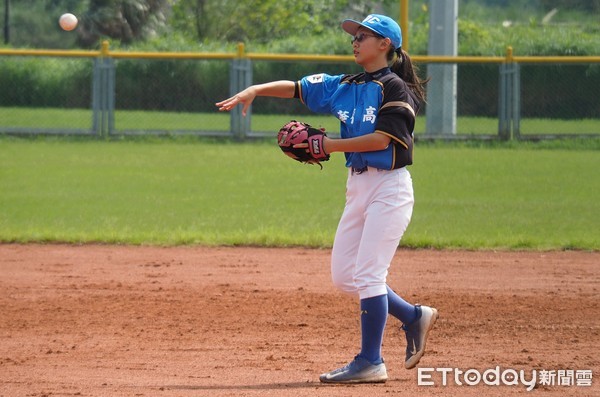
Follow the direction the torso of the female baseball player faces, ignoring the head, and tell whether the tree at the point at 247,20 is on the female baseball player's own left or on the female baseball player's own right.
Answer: on the female baseball player's own right

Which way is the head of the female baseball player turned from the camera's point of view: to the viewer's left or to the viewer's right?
to the viewer's left

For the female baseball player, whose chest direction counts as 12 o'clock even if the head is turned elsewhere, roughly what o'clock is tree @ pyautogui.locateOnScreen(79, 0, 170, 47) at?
The tree is roughly at 4 o'clock from the female baseball player.

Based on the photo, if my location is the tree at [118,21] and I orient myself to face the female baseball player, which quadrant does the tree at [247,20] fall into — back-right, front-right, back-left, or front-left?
front-left

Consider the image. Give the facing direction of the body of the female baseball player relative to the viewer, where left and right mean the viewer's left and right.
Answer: facing the viewer and to the left of the viewer

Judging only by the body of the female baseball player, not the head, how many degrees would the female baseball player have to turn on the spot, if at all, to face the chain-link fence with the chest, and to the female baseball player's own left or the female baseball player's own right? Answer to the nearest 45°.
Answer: approximately 135° to the female baseball player's own right
